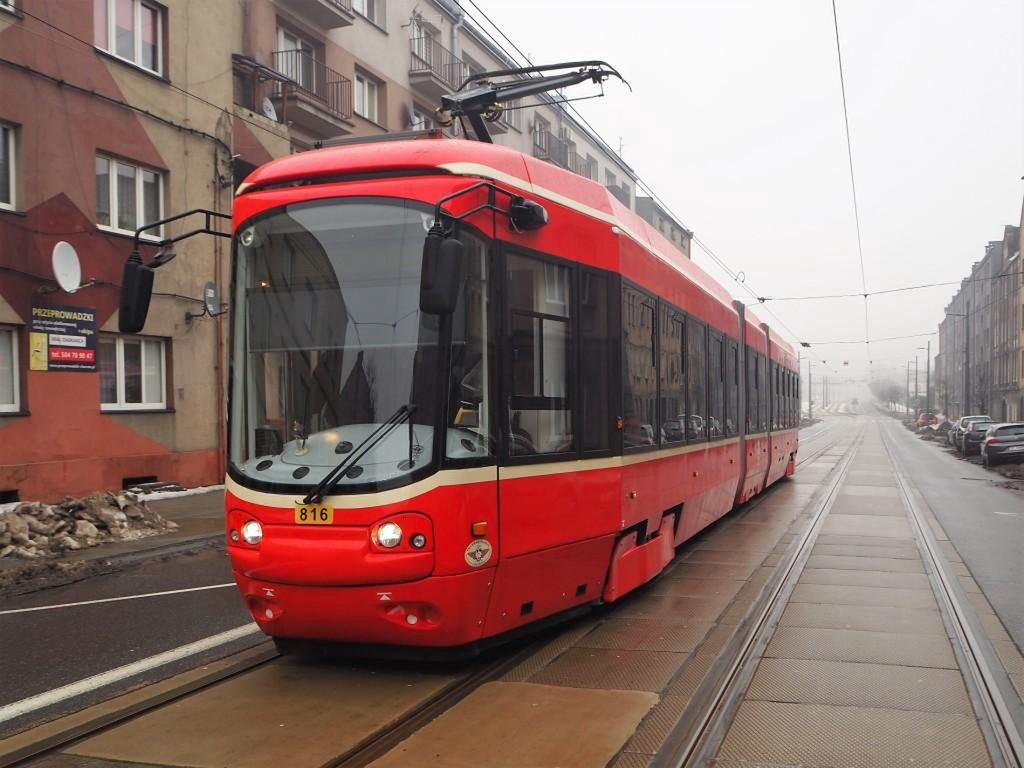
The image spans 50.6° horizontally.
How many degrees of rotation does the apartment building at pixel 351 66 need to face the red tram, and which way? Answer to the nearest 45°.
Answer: approximately 45° to its right

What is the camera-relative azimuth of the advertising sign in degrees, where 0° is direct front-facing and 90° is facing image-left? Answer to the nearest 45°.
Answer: approximately 315°

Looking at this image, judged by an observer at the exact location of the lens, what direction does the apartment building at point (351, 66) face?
facing the viewer and to the right of the viewer

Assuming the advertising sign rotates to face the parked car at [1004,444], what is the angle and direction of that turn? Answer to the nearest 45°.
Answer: approximately 45° to its left

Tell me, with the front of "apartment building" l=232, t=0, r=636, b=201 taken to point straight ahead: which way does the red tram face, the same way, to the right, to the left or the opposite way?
to the right

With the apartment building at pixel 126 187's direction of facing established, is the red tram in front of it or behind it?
in front

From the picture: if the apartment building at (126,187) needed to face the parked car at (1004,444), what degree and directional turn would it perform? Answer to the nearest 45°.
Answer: approximately 45° to its left

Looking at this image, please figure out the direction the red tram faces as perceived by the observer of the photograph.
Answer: facing the viewer and to the left of the viewer

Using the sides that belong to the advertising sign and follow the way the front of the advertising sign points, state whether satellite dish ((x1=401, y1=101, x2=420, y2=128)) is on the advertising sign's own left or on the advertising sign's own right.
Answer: on the advertising sign's own left

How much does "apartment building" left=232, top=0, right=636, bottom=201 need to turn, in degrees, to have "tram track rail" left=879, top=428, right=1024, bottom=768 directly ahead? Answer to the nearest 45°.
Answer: approximately 45° to its right

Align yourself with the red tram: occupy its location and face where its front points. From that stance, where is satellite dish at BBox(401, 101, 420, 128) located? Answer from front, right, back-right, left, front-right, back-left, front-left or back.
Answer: back-right
